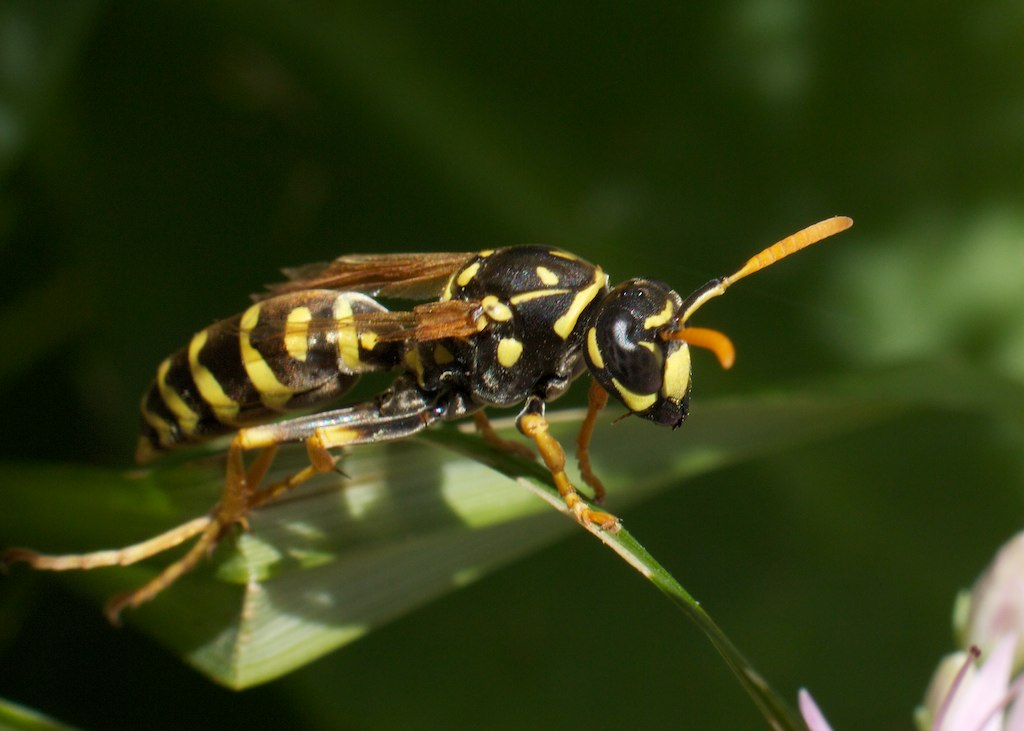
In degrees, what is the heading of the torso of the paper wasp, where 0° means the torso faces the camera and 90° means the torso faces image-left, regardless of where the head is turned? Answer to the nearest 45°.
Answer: approximately 270°
